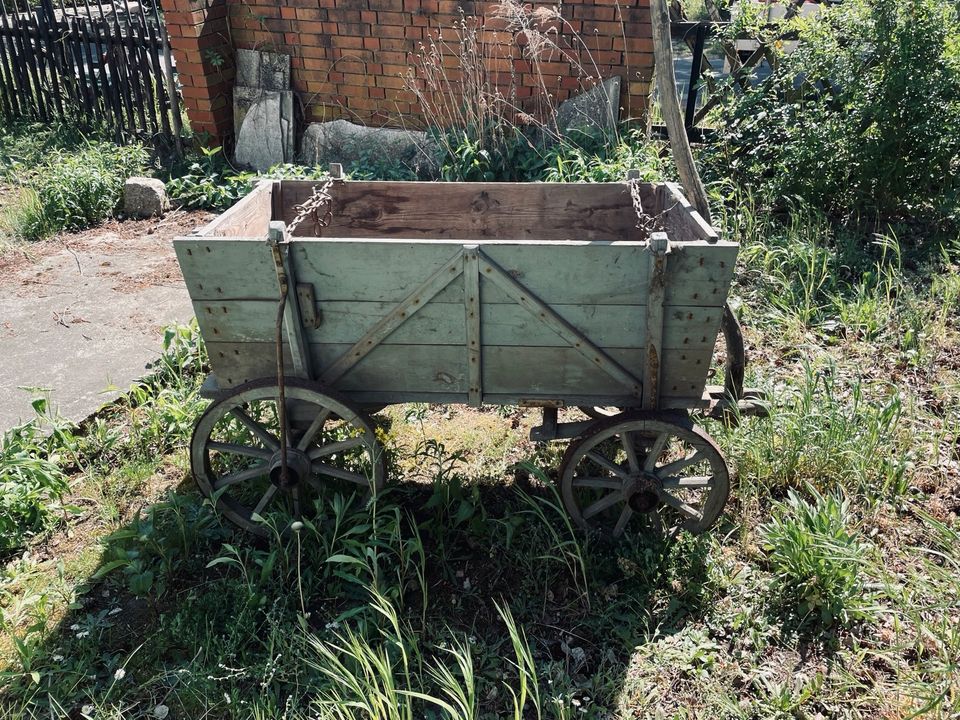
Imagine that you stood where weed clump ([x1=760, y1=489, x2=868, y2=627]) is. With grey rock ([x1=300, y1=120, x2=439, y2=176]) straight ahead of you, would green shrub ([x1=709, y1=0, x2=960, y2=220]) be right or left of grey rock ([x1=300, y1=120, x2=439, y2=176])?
right

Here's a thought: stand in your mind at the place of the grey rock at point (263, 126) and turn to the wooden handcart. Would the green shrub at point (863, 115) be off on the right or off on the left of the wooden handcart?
left

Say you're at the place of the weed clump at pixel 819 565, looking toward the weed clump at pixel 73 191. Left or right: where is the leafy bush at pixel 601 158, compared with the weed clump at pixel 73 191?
right

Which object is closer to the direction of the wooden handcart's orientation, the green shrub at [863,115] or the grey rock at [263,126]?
the green shrub
